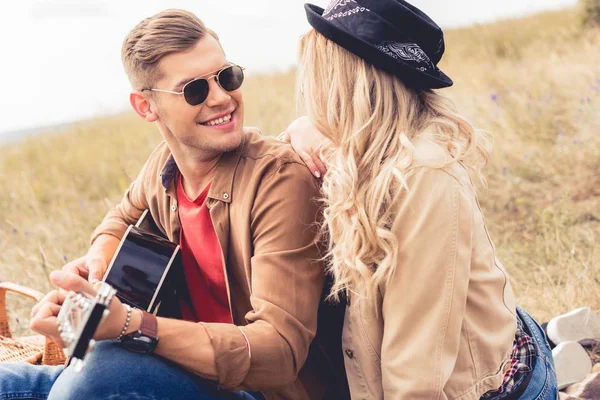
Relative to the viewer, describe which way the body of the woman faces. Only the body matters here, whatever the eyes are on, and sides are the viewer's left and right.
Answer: facing to the left of the viewer

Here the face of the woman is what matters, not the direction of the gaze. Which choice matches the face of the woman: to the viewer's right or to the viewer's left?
to the viewer's left

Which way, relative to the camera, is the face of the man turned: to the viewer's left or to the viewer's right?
to the viewer's right

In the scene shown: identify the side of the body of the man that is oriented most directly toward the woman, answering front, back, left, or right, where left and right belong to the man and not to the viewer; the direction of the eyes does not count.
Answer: left

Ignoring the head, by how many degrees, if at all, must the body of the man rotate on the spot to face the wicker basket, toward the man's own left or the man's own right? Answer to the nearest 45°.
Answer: approximately 90° to the man's own right

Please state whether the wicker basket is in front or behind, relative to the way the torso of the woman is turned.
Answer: in front

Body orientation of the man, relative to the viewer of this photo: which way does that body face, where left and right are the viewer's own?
facing the viewer and to the left of the viewer
